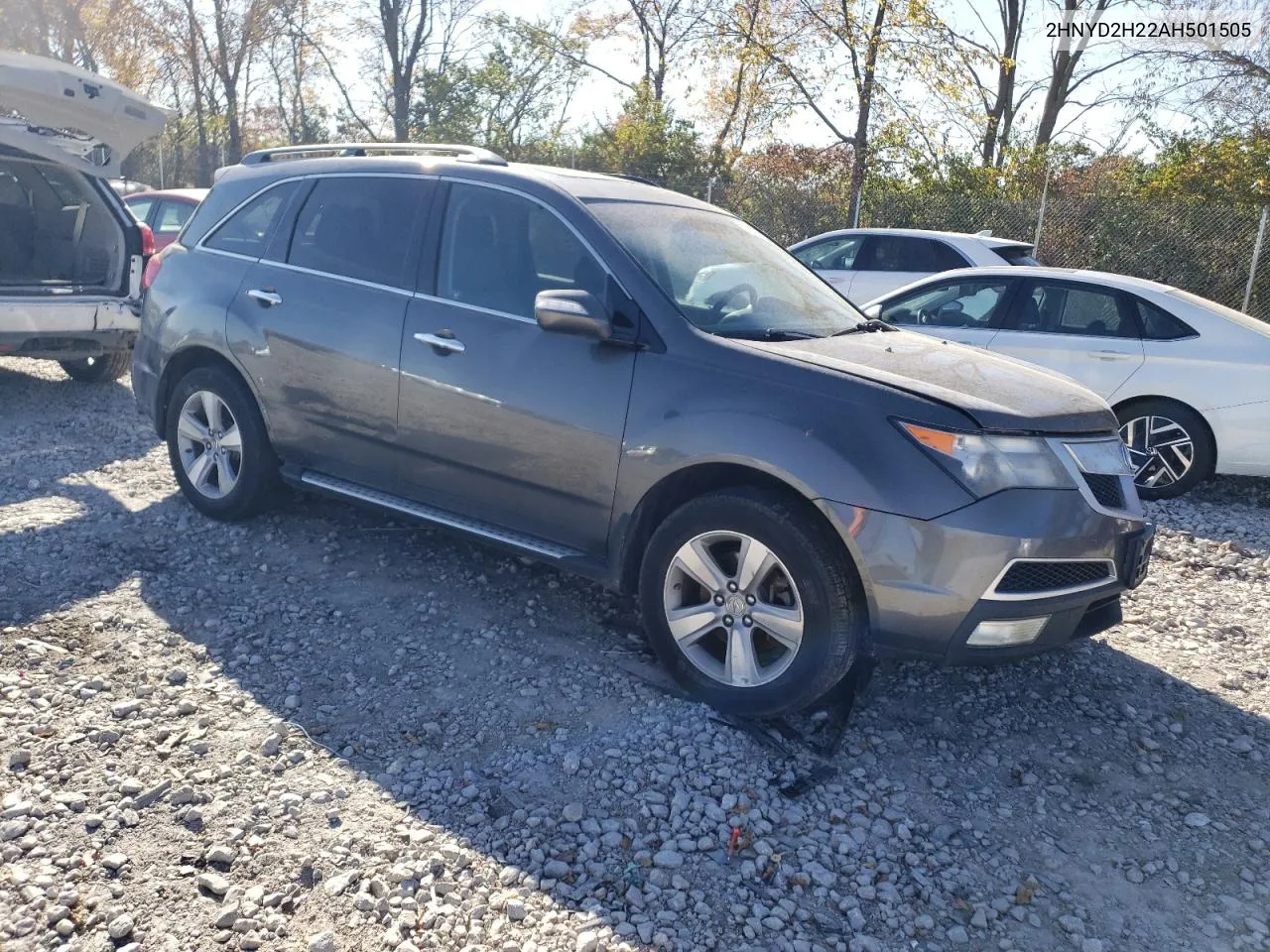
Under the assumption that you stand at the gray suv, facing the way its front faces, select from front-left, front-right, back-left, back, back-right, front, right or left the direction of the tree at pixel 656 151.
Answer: back-left

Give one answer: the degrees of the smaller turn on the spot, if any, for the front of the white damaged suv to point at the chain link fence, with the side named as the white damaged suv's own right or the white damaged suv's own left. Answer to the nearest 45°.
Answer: approximately 90° to the white damaged suv's own right

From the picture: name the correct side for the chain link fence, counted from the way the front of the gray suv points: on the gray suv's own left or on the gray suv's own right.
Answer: on the gray suv's own left

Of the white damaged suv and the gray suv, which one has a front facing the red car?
the white damaged suv

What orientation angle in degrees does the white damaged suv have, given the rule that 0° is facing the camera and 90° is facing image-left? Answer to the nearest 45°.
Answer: approximately 180°

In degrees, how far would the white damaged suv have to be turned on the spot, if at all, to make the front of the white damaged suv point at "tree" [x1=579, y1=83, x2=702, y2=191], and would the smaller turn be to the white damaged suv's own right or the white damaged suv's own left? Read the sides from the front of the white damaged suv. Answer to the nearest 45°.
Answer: approximately 45° to the white damaged suv's own right

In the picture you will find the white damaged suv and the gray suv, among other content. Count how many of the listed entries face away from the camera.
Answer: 1

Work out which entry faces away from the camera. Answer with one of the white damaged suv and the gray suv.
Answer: the white damaged suv

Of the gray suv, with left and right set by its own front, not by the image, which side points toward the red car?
back

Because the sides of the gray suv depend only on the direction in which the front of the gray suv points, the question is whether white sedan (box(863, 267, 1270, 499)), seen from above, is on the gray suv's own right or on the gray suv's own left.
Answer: on the gray suv's own left

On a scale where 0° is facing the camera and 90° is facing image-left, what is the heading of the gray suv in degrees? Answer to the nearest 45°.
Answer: approximately 315°
